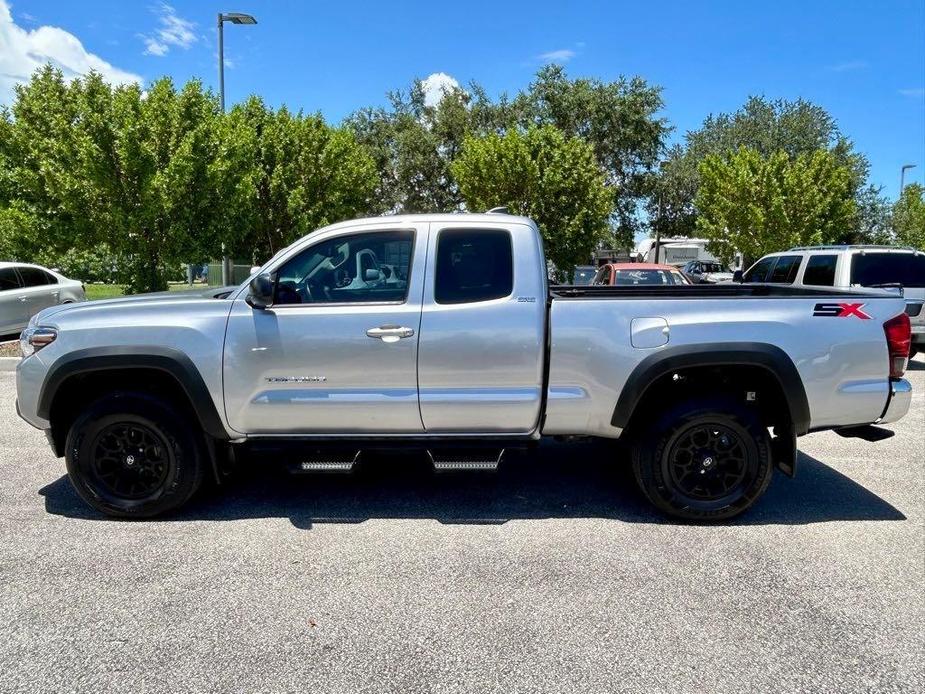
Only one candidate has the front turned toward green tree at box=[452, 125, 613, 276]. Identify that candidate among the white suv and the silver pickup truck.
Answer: the white suv

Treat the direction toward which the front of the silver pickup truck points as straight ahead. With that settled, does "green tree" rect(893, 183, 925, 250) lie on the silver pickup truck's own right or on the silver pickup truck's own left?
on the silver pickup truck's own right

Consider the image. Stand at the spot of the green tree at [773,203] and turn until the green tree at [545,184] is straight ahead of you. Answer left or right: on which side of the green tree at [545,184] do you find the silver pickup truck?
left

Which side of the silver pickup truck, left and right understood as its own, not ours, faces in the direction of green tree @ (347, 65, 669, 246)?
right

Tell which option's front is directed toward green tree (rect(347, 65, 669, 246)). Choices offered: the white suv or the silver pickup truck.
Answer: the white suv

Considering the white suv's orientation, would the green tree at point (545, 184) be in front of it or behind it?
in front

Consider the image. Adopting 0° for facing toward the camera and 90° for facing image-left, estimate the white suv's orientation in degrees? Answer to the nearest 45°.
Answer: approximately 135°

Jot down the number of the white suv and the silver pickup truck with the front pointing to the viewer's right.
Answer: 0

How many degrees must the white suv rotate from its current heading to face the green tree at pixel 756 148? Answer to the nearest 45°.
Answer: approximately 45° to its right

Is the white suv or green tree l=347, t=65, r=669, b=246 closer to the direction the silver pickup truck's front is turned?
the green tree

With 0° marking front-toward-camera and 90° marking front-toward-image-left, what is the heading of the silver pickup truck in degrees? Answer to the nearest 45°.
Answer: approximately 90°

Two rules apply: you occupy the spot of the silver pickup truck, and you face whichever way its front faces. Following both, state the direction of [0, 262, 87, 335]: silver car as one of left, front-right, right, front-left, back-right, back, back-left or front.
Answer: front-right
